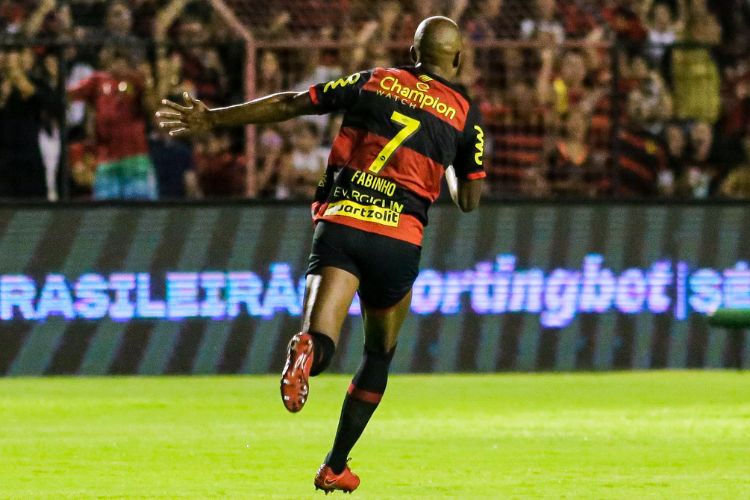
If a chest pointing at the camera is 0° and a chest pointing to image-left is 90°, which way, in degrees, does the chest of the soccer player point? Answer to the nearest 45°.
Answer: approximately 180°

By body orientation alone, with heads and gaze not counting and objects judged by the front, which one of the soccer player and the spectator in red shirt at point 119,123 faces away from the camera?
the soccer player

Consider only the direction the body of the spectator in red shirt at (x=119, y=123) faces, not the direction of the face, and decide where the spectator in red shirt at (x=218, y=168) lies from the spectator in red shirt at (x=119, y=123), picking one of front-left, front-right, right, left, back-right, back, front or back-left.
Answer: left

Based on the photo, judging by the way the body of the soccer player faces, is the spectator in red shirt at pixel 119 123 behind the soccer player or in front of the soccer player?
in front

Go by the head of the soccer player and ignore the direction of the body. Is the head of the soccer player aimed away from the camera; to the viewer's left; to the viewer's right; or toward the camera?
away from the camera

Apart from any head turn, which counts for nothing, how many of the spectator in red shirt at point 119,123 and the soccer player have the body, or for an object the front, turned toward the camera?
1

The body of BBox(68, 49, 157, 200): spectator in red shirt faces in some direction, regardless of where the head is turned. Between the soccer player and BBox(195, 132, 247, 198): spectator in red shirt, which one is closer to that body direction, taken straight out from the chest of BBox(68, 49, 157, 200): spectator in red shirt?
the soccer player

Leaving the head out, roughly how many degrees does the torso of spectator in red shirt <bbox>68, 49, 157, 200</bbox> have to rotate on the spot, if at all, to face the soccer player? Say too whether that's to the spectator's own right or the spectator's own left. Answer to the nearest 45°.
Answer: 0° — they already face them

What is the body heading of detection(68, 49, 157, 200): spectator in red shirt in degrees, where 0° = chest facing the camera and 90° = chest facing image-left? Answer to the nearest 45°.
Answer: approximately 0°

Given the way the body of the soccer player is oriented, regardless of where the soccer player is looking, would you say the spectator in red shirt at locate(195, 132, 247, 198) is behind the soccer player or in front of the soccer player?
in front

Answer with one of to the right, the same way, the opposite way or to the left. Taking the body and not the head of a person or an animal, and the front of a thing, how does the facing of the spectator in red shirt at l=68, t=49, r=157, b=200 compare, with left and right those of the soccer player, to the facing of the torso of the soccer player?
the opposite way
